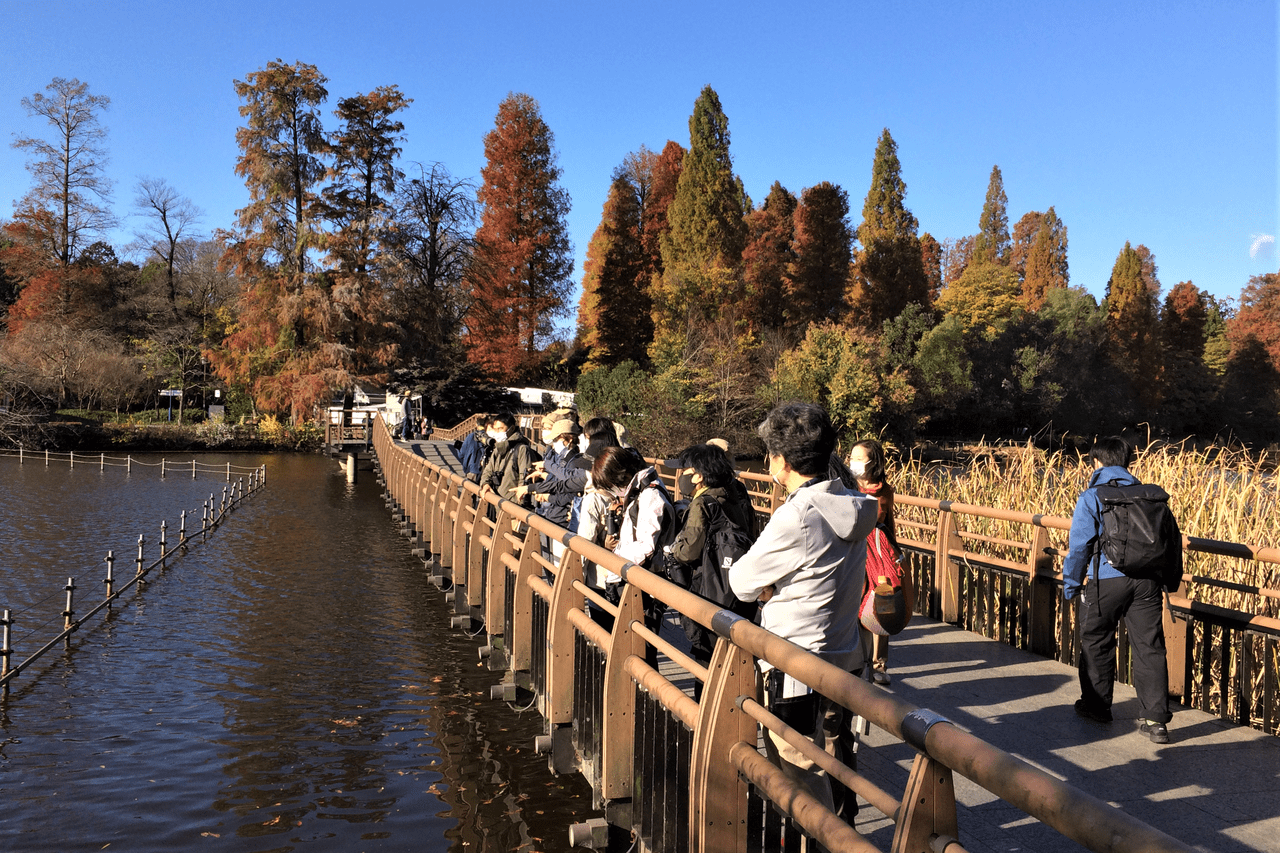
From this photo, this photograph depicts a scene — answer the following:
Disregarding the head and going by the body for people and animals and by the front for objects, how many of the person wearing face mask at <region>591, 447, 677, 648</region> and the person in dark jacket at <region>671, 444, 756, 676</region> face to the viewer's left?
2

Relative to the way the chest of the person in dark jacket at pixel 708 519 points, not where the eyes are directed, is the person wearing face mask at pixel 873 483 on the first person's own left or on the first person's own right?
on the first person's own right

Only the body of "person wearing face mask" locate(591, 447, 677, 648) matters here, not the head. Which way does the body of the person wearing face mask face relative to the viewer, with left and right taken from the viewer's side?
facing to the left of the viewer

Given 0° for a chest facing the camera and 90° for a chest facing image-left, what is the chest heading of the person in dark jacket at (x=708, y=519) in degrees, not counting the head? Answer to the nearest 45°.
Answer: approximately 90°

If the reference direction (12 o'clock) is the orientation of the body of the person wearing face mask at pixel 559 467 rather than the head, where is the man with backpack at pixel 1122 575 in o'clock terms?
The man with backpack is roughly at 9 o'clock from the person wearing face mask.

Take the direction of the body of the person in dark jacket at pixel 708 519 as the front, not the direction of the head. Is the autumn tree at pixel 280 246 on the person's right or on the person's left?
on the person's right
